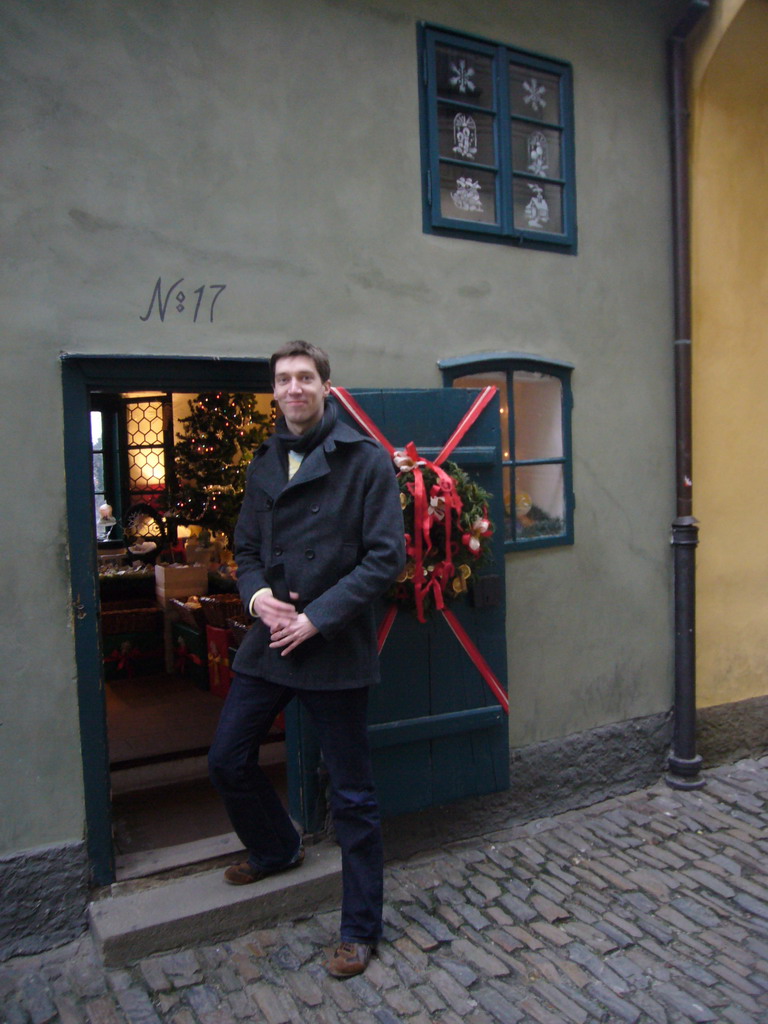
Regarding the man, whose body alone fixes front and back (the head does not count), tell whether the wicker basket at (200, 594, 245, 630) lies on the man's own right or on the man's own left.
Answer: on the man's own right

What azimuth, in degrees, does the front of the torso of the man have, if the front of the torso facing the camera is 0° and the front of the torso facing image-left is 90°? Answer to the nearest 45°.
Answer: approximately 45°

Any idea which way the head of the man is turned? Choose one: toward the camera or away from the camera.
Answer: toward the camera

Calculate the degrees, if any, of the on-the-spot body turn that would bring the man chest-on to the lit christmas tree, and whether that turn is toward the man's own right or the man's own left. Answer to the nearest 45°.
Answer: approximately 135° to the man's own right

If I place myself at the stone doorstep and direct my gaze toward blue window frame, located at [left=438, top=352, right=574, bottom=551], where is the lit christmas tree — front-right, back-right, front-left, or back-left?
front-left

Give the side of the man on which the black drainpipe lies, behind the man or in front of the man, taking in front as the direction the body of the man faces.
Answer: behind

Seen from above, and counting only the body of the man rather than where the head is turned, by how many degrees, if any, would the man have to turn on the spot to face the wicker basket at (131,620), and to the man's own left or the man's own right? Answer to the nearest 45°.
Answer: approximately 135° to the man's own right
